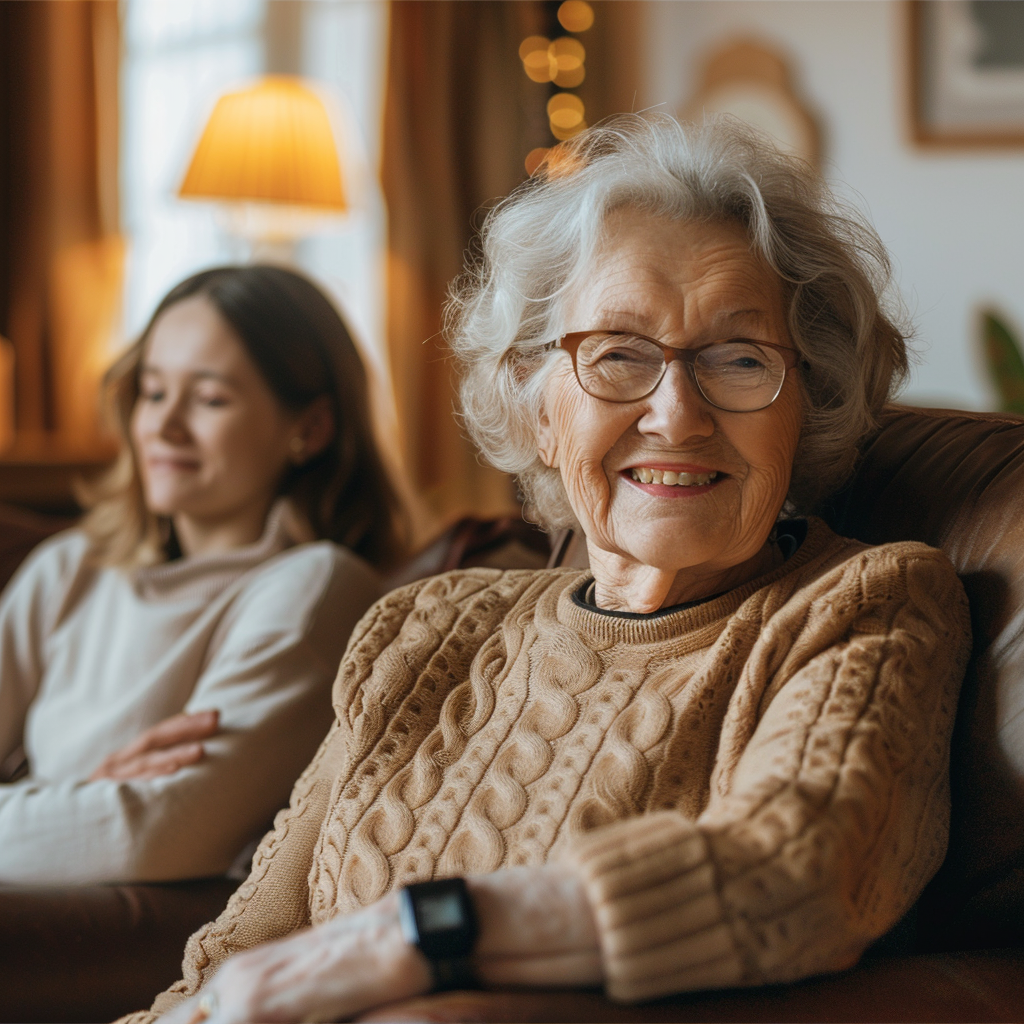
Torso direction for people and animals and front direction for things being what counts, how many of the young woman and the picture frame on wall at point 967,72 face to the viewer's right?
0

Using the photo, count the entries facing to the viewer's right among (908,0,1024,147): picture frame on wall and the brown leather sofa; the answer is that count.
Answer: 0

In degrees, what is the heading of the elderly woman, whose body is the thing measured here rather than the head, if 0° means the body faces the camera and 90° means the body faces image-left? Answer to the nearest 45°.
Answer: approximately 45°

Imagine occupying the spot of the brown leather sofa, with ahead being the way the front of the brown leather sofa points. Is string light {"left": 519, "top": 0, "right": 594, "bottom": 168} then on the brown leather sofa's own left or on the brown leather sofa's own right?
on the brown leather sofa's own right

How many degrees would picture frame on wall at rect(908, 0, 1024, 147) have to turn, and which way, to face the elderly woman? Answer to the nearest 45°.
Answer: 0° — it already faces them

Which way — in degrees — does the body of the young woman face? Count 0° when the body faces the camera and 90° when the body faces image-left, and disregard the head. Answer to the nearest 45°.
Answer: approximately 45°

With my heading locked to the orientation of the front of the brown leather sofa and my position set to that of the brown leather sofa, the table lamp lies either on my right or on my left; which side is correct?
on my right

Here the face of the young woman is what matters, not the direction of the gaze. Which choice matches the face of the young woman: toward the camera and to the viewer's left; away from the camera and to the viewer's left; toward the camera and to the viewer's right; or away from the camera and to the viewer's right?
toward the camera and to the viewer's left

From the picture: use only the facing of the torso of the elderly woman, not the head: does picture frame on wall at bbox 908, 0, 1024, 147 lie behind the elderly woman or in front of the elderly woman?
behind

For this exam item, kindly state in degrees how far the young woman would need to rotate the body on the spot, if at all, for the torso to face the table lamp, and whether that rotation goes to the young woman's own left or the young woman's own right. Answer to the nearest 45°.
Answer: approximately 135° to the young woman's own right

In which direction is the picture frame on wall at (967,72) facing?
toward the camera

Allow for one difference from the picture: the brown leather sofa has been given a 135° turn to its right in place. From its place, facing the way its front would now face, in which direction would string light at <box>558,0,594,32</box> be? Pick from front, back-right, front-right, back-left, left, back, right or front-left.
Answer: front
